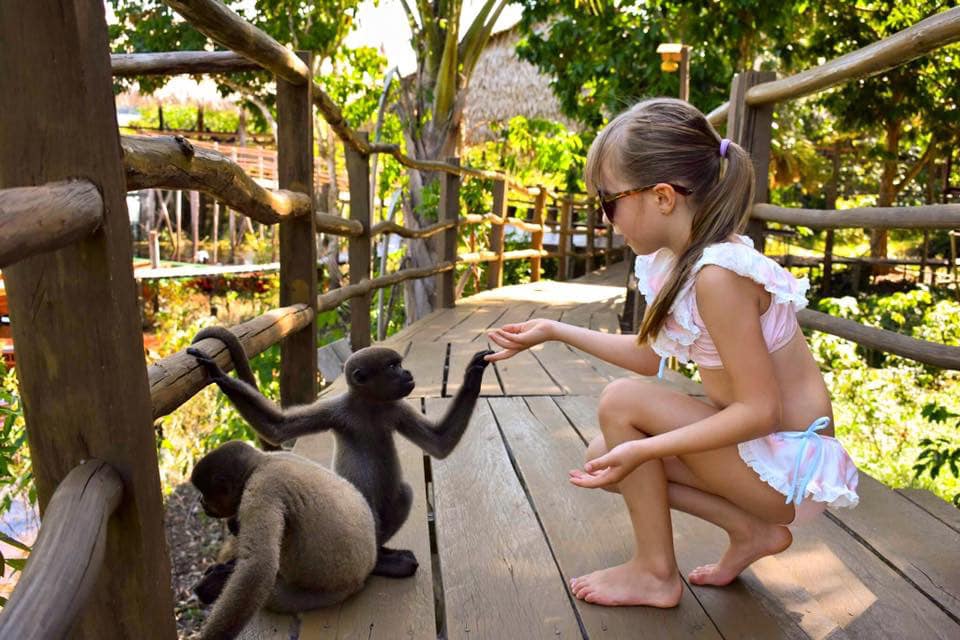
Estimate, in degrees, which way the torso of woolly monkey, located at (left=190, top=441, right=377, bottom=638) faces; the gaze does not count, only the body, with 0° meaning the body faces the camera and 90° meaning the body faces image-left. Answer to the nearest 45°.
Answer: approximately 90°

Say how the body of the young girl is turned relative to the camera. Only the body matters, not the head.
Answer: to the viewer's left

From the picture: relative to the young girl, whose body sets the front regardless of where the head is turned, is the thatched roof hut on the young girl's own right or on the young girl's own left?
on the young girl's own right

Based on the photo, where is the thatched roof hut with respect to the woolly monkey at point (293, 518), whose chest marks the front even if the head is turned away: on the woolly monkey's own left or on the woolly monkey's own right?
on the woolly monkey's own right

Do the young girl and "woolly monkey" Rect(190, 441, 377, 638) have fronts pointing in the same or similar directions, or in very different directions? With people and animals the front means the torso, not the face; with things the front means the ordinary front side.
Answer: same or similar directions

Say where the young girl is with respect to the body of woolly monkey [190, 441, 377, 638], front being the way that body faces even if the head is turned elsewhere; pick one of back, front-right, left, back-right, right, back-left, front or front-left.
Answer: back

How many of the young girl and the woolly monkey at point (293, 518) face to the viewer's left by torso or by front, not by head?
2

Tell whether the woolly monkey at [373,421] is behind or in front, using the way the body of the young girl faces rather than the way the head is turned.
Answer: in front

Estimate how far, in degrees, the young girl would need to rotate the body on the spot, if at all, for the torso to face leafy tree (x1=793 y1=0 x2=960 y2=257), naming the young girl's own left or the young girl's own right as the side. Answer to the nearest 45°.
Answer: approximately 90° to the young girl's own right

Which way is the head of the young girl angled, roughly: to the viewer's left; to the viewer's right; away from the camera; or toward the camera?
to the viewer's left

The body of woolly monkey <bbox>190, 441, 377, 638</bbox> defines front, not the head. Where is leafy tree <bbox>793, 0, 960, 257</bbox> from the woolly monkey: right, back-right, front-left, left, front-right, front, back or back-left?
back-right
